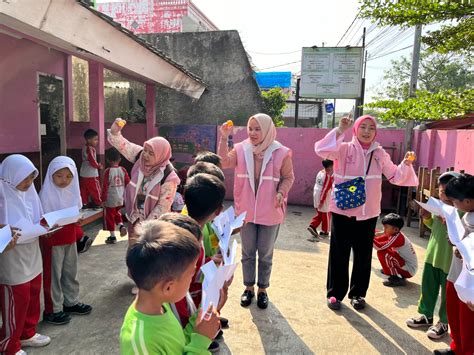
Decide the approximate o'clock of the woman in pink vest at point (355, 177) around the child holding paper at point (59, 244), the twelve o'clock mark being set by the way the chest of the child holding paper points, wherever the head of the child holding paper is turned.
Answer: The woman in pink vest is roughly at 11 o'clock from the child holding paper.

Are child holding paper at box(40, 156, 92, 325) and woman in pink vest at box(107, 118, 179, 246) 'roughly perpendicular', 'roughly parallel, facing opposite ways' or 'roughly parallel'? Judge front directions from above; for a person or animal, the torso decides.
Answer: roughly perpendicular

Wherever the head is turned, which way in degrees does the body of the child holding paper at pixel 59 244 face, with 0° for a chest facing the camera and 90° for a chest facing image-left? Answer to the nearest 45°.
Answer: approximately 315°

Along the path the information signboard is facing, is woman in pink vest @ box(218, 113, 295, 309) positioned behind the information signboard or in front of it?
in front

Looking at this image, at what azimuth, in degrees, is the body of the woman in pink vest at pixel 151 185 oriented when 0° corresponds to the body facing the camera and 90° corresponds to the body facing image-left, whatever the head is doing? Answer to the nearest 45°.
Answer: approximately 45°

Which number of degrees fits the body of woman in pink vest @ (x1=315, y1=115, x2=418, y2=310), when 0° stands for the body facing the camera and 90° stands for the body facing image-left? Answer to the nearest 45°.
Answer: approximately 0°

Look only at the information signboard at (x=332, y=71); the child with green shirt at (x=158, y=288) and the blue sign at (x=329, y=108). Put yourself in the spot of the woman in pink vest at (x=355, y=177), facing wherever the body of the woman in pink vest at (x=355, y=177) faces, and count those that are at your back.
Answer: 2
